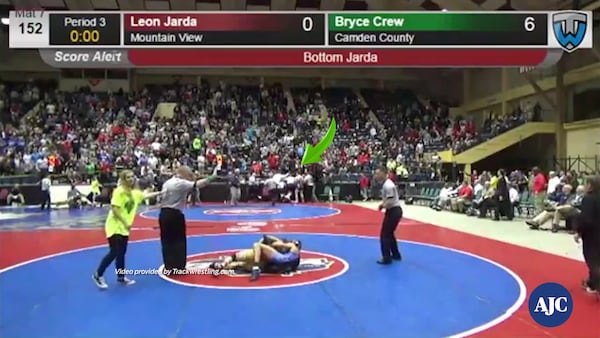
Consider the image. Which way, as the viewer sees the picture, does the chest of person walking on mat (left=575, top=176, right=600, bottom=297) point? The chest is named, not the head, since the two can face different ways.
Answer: to the viewer's left

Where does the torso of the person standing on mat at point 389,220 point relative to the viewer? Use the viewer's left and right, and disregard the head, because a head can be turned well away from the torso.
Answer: facing to the left of the viewer

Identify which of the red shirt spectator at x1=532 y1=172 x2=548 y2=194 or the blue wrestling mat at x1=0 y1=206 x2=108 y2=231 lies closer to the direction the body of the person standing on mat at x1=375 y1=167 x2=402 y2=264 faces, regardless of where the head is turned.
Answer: the blue wrestling mat

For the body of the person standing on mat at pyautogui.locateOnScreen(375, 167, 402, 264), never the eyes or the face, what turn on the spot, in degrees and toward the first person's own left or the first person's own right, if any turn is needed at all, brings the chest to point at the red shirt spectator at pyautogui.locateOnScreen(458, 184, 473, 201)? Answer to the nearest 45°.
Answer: approximately 90° to the first person's own right

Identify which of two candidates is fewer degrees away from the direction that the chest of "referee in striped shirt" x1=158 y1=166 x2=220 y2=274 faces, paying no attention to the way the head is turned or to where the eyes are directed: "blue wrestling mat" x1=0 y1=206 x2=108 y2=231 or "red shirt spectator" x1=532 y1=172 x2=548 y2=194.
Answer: the red shirt spectator

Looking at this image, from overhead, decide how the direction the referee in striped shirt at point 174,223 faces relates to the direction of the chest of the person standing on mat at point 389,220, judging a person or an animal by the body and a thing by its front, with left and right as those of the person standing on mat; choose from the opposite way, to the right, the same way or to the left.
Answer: to the right

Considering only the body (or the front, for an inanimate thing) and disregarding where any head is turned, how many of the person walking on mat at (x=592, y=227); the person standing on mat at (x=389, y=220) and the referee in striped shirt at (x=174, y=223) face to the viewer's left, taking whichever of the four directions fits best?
2

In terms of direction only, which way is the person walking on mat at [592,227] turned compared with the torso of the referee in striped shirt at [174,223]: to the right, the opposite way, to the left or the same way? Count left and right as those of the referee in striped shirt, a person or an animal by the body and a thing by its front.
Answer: to the left
